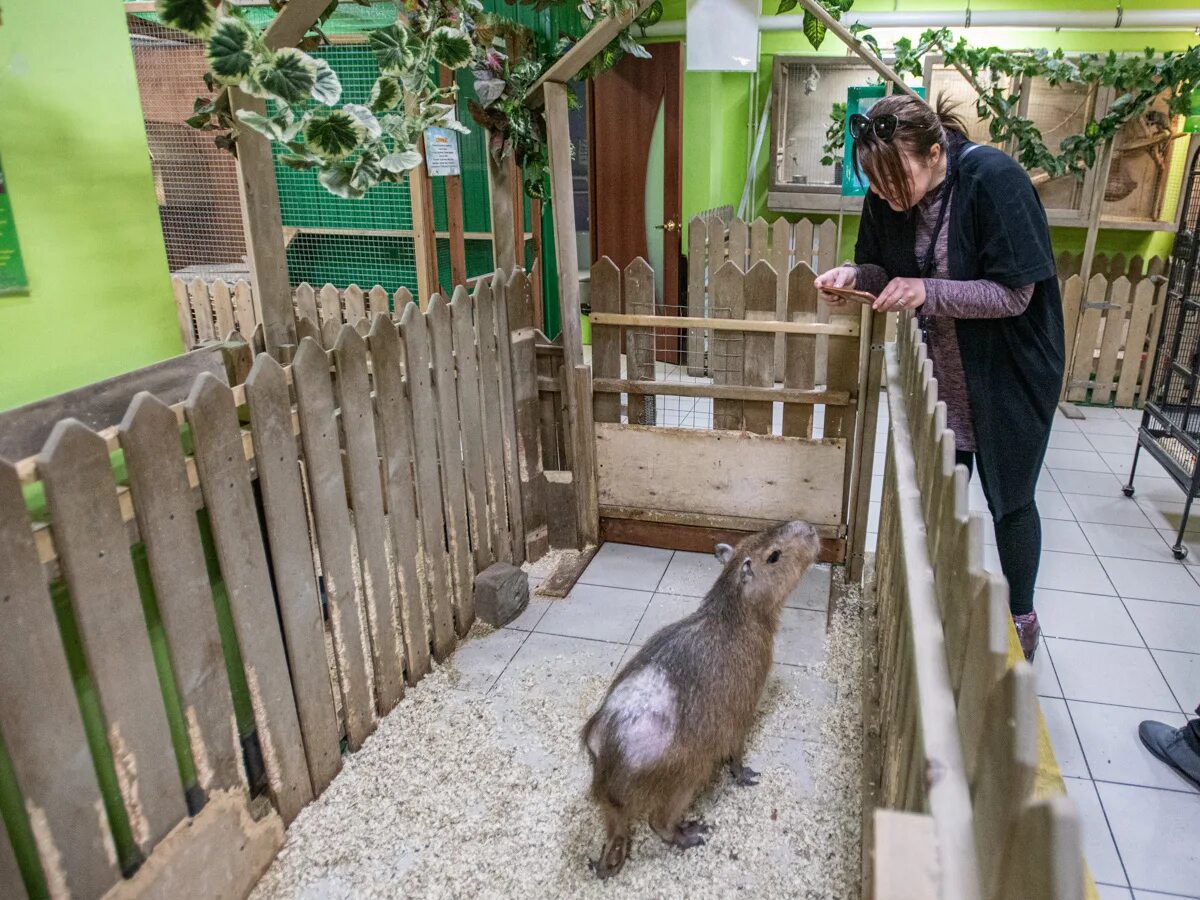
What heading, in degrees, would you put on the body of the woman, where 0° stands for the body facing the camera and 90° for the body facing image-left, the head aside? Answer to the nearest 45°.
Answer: approximately 45°

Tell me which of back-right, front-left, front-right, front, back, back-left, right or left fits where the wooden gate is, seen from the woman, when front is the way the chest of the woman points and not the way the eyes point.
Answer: right

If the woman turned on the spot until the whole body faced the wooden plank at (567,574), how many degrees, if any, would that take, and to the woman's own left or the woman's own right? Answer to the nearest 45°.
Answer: approximately 45° to the woman's own right

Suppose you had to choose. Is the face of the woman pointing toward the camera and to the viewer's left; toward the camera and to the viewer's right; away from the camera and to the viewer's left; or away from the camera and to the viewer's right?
toward the camera and to the viewer's left

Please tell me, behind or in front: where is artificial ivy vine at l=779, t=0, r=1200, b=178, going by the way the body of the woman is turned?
behind

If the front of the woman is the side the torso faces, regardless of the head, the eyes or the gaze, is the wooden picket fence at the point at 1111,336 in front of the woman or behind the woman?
behind

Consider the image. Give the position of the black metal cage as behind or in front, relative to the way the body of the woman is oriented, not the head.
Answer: behind

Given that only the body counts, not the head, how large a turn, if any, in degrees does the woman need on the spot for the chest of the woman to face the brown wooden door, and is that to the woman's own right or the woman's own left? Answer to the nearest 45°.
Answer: approximately 90° to the woman's own right
